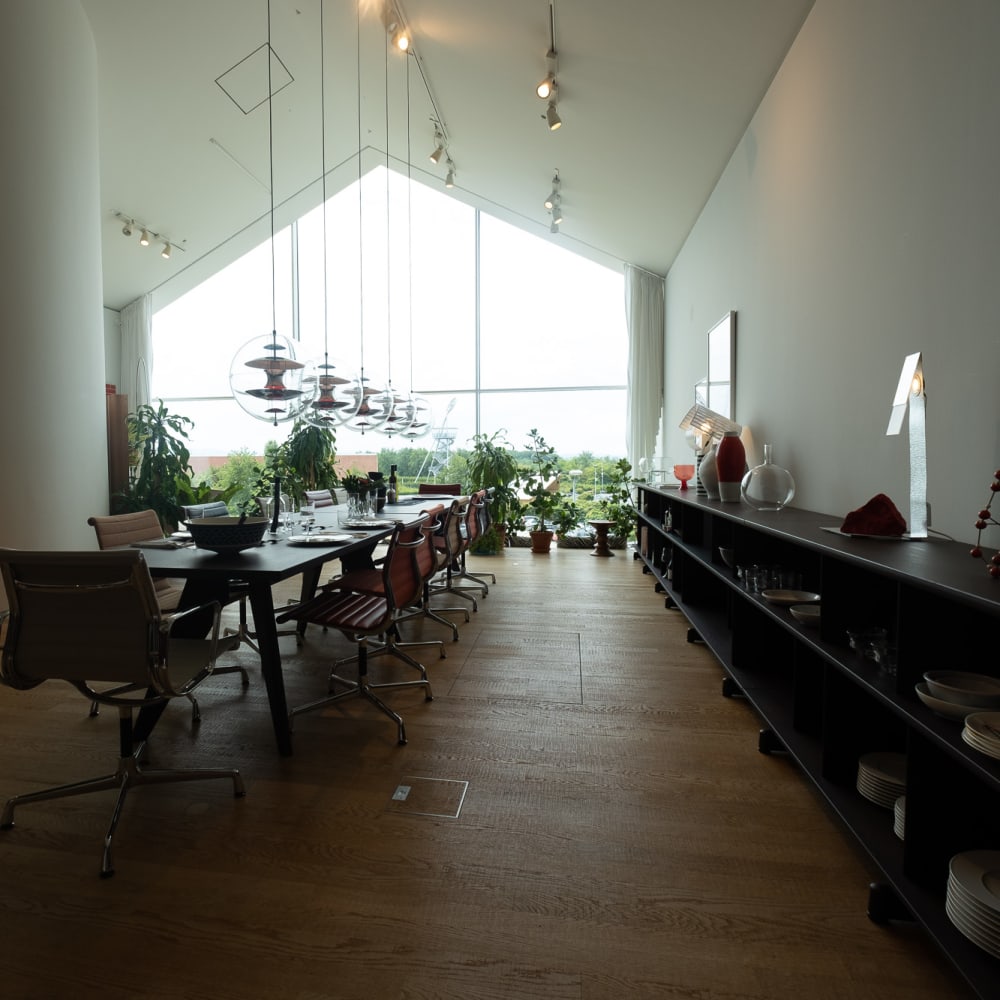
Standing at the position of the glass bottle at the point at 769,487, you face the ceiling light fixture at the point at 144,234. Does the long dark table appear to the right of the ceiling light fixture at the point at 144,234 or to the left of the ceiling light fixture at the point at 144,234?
left

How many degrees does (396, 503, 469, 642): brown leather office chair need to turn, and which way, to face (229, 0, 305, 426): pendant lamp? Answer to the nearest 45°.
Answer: approximately 45° to its left

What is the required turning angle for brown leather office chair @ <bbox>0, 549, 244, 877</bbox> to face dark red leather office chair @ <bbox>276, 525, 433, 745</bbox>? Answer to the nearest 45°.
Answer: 0° — it already faces it

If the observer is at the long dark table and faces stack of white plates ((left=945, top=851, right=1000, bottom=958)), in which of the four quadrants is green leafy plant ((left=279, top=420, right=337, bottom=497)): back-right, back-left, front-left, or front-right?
back-left

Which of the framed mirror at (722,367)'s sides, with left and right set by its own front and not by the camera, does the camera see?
left

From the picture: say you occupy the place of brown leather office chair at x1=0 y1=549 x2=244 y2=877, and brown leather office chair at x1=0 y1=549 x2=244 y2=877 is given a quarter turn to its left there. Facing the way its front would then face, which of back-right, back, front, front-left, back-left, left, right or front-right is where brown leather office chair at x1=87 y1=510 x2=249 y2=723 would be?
front-right

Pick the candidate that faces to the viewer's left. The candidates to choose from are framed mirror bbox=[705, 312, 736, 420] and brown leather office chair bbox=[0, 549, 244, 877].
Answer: the framed mirror

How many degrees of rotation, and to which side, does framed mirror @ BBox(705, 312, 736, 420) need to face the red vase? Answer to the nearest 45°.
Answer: approximately 90° to its left

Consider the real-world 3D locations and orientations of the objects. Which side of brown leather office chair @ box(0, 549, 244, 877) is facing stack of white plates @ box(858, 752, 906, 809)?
right

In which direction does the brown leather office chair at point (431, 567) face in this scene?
to the viewer's left
